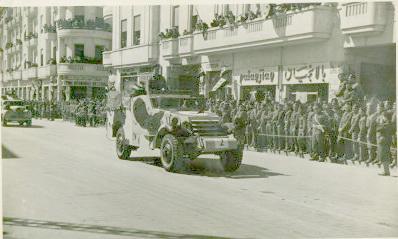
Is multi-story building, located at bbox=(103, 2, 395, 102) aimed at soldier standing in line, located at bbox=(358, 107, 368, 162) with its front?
no

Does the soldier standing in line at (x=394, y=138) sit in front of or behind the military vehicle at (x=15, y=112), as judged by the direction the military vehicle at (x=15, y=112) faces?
in front

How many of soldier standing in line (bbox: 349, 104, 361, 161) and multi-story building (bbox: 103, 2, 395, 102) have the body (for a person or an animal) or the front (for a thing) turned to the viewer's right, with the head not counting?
0

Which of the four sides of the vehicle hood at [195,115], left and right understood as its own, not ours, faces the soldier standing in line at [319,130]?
left

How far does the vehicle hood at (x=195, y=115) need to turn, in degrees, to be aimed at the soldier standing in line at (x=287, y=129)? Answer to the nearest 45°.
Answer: approximately 90° to its left

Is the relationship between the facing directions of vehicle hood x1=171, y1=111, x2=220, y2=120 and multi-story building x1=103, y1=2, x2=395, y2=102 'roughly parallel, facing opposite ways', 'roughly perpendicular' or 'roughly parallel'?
roughly perpendicular

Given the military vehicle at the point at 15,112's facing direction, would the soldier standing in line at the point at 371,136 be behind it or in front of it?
in front

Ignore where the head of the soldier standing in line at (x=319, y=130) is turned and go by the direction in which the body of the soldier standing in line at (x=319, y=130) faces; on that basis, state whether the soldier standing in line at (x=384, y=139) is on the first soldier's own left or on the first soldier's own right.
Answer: on the first soldier's own left

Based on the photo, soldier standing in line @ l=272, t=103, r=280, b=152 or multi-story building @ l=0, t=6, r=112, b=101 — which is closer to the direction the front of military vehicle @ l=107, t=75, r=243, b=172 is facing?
the soldier standing in line

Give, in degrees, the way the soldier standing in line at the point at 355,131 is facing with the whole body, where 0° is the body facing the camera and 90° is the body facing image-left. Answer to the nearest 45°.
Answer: approximately 45°

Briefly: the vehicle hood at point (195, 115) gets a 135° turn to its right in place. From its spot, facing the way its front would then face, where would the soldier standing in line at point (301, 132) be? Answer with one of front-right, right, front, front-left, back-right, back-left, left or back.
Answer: back-right

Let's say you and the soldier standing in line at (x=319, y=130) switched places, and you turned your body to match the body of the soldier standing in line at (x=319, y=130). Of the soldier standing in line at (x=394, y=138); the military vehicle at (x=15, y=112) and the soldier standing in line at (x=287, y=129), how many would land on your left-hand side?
1

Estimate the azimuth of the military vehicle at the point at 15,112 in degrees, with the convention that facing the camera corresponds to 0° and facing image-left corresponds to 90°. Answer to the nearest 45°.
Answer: approximately 315°

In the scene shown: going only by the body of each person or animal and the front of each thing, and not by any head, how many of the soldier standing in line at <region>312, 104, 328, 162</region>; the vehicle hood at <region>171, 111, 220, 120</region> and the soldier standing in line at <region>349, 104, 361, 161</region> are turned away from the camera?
0

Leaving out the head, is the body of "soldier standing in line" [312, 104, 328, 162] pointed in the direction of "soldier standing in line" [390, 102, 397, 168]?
no

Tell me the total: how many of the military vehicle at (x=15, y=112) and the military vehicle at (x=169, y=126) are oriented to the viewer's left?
0

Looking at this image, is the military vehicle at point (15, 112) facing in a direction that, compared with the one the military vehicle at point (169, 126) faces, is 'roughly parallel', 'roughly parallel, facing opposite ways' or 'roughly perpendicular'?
roughly parallel

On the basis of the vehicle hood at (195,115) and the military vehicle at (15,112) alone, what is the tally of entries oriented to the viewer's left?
0
